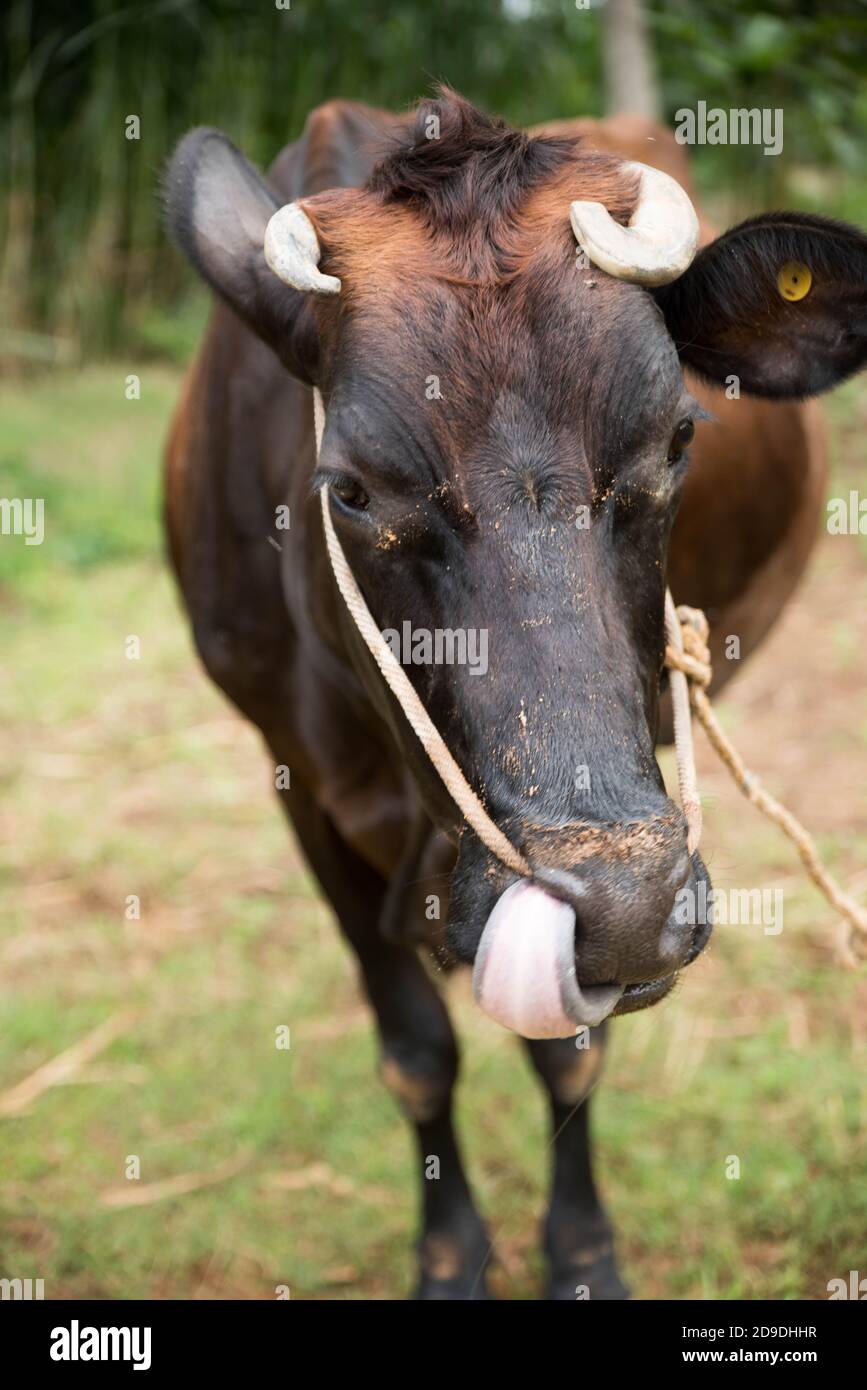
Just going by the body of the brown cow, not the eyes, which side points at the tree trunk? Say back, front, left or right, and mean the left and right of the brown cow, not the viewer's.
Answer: back

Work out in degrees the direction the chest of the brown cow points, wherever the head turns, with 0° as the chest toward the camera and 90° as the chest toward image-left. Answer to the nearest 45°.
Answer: approximately 0°
